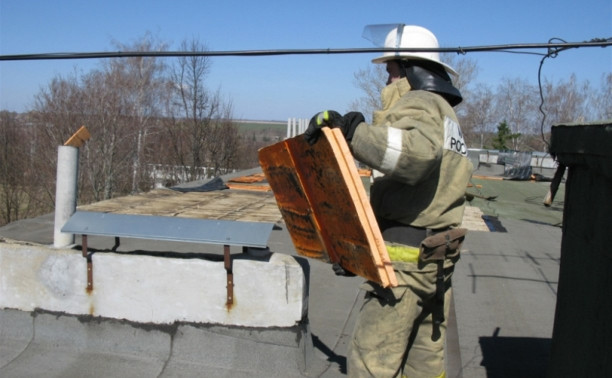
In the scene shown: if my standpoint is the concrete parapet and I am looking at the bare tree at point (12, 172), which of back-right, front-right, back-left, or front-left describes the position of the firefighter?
back-right

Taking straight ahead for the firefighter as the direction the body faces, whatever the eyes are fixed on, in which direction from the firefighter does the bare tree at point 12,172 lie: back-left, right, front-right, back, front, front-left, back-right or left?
front-right

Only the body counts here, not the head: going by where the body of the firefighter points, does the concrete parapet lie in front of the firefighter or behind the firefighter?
in front

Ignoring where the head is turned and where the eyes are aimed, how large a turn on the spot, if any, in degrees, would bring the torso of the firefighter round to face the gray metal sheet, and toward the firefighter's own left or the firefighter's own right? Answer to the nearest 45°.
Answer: approximately 45° to the firefighter's own right

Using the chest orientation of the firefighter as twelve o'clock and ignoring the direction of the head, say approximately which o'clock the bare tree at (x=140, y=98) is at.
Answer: The bare tree is roughly at 2 o'clock from the firefighter.

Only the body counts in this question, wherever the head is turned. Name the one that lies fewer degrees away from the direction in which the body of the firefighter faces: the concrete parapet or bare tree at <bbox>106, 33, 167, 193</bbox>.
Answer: the concrete parapet

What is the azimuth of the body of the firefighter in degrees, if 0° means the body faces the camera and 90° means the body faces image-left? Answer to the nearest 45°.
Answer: approximately 90°
